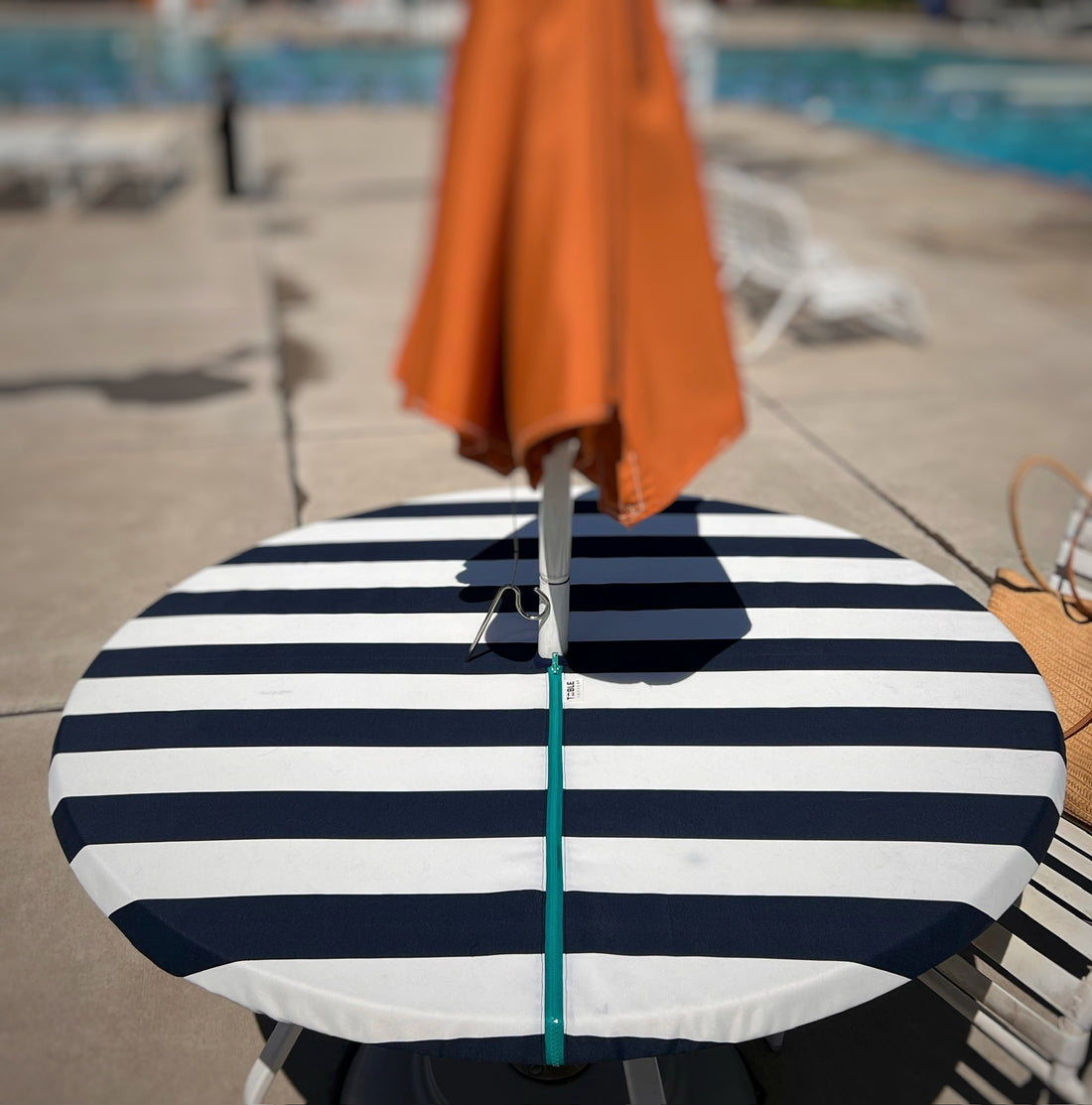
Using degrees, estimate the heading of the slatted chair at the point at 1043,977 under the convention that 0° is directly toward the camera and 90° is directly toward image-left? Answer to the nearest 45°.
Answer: approximately 45°

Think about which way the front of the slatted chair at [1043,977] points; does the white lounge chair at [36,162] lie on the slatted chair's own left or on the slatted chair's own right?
on the slatted chair's own right

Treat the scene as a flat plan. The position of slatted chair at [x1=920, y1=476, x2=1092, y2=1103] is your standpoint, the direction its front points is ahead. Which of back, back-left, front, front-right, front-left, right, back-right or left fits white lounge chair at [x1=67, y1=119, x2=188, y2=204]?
right

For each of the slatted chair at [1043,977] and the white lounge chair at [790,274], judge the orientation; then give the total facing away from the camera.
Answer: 0

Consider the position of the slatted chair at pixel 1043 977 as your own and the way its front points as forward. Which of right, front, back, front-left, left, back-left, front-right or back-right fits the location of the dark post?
right

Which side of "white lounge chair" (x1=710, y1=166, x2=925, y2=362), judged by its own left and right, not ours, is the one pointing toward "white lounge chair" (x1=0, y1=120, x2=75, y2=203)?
back

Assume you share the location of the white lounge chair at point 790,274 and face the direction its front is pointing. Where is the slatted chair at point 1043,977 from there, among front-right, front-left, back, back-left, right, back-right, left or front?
front-right

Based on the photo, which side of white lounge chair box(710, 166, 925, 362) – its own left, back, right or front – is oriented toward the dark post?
back

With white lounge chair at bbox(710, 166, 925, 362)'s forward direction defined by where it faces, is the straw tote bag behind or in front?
in front

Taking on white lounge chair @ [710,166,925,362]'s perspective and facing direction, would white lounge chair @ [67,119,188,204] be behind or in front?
behind

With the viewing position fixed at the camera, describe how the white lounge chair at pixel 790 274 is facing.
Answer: facing the viewer and to the right of the viewer

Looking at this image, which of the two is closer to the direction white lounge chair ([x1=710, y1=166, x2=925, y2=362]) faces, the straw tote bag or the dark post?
the straw tote bag

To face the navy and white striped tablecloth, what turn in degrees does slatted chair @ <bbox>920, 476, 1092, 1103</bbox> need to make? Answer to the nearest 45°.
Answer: approximately 45° to its right
